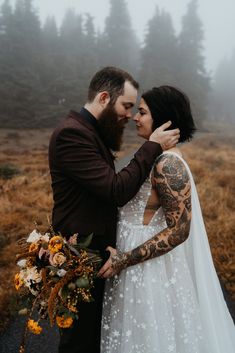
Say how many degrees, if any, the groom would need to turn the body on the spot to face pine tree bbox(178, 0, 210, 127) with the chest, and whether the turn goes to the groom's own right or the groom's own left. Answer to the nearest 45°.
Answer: approximately 90° to the groom's own left

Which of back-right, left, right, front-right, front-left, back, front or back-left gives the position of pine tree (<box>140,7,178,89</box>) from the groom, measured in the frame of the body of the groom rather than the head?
left

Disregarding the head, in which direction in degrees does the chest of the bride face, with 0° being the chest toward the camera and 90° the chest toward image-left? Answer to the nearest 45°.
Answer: approximately 90°

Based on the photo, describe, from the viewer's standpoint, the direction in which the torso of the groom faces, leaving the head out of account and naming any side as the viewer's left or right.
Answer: facing to the right of the viewer

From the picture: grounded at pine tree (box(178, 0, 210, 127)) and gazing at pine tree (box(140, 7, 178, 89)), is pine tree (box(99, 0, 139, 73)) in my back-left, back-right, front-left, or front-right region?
front-right

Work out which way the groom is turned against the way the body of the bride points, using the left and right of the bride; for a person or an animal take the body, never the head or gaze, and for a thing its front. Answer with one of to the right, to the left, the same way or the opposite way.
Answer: the opposite way

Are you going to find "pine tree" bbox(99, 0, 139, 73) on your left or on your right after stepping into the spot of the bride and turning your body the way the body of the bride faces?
on your right

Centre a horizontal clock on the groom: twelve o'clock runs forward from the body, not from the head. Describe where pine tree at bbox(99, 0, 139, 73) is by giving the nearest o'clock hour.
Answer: The pine tree is roughly at 9 o'clock from the groom.

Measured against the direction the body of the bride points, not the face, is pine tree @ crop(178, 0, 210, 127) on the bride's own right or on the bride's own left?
on the bride's own right

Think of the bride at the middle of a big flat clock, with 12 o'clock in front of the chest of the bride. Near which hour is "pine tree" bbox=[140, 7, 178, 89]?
The pine tree is roughly at 3 o'clock from the bride.

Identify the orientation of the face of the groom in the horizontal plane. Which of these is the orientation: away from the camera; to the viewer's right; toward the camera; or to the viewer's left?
to the viewer's right
